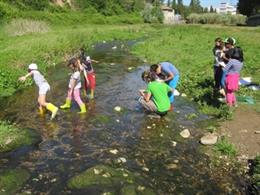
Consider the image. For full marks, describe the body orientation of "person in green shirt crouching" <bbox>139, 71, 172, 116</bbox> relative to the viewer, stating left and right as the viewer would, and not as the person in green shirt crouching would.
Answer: facing away from the viewer and to the left of the viewer
